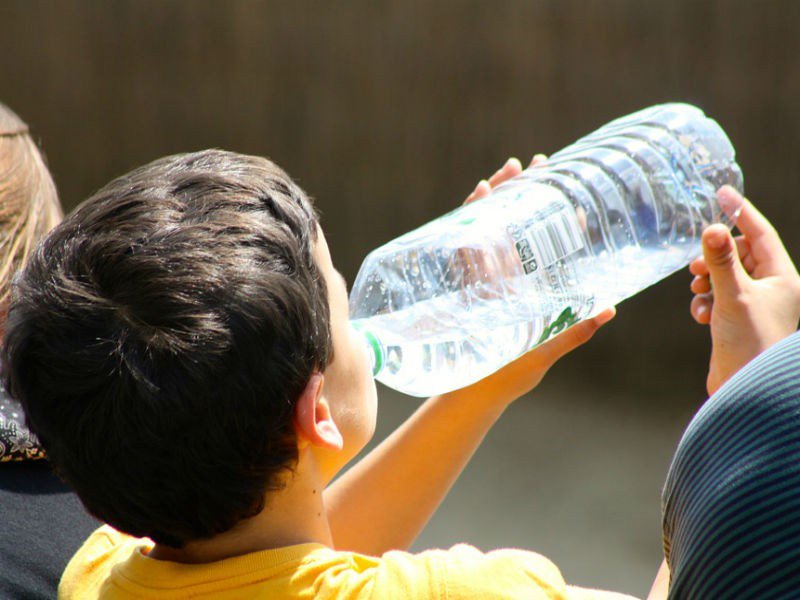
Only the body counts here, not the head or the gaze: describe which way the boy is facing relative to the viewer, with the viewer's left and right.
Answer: facing away from the viewer and to the right of the viewer

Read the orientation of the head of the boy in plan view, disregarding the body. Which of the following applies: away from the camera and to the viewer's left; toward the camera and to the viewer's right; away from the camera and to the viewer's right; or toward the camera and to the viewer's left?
away from the camera and to the viewer's right
